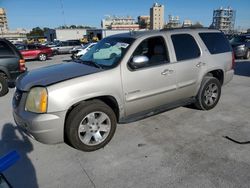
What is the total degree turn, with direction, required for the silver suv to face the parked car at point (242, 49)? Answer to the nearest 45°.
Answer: approximately 180°

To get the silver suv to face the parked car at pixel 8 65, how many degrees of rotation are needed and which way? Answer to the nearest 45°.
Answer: approximately 90° to its right

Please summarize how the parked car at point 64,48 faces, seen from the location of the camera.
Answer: facing the viewer and to the left of the viewer

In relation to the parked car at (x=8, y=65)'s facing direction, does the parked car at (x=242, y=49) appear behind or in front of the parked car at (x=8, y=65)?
behind

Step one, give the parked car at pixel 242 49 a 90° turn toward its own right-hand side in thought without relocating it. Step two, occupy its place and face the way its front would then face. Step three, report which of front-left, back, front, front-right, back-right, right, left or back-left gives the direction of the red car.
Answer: front-left

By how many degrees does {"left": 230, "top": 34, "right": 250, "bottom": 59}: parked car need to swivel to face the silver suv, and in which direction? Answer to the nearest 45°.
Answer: approximately 45° to its left

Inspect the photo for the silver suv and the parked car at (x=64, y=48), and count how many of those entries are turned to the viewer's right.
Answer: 0

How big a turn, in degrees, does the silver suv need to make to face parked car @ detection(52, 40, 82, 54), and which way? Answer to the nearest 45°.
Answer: approximately 135° to its right
